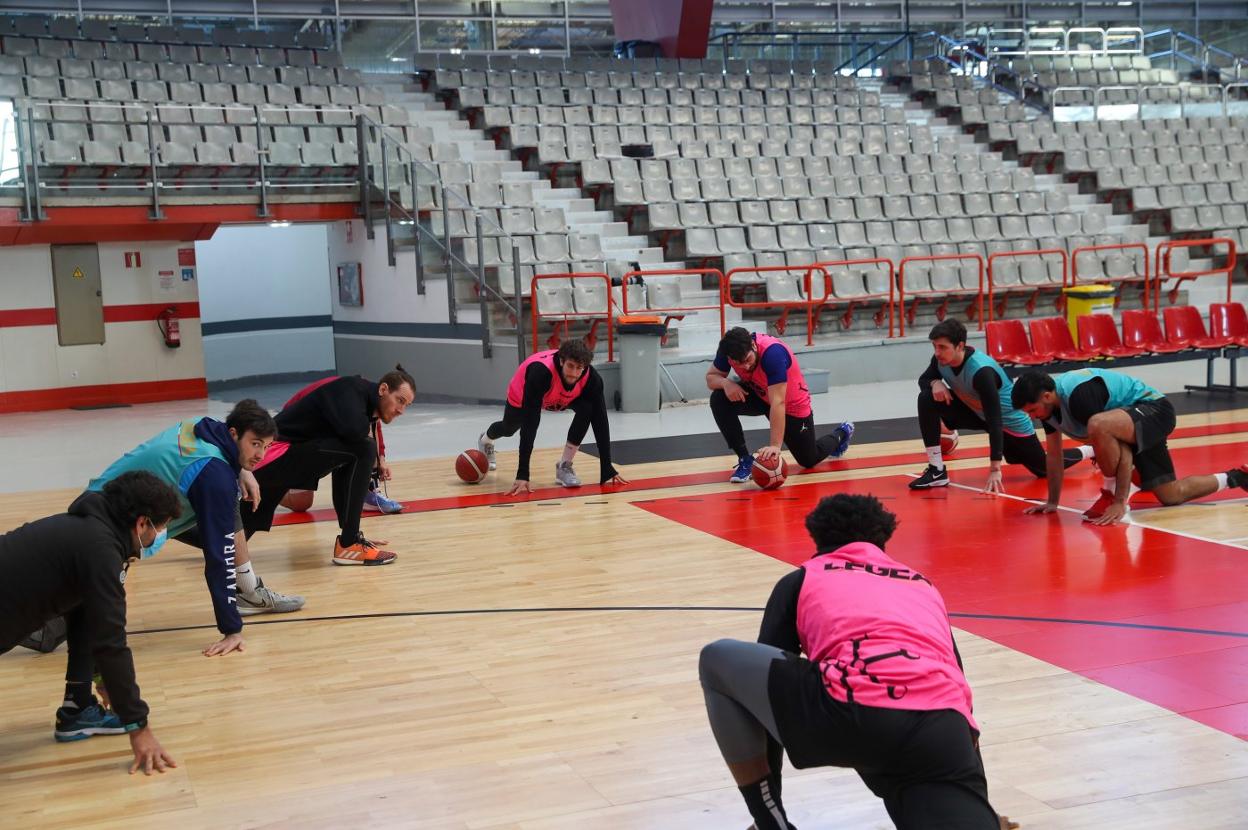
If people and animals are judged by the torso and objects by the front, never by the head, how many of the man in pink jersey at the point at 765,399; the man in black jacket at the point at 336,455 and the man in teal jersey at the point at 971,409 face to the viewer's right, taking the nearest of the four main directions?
1

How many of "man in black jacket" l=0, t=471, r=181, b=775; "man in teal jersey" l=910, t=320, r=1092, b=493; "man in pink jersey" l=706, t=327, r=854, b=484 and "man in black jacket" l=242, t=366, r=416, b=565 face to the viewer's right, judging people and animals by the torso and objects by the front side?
2

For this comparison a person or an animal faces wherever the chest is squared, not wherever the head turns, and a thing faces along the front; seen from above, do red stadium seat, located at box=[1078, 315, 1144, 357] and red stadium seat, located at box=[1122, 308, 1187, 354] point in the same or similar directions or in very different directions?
same or similar directions

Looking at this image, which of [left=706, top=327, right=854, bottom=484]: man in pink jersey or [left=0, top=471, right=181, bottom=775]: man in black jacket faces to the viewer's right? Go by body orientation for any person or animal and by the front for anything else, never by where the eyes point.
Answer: the man in black jacket

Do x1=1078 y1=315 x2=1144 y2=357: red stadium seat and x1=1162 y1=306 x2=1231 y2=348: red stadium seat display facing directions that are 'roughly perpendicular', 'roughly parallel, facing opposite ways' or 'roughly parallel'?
roughly parallel

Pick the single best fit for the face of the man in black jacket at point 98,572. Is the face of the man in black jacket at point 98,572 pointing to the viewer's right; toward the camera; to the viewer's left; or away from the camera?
to the viewer's right

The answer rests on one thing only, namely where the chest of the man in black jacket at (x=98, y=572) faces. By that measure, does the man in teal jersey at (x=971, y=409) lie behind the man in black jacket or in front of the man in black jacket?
in front

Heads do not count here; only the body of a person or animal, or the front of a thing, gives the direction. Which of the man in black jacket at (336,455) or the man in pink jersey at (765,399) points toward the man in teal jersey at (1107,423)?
the man in black jacket

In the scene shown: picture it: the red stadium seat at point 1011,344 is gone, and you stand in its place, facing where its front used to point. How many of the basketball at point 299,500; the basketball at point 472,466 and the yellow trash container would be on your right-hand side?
2

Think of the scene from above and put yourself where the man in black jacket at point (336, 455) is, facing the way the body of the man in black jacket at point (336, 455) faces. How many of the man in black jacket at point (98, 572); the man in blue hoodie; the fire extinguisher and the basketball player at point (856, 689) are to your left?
1

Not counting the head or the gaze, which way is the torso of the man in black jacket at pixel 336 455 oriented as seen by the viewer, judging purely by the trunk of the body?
to the viewer's right

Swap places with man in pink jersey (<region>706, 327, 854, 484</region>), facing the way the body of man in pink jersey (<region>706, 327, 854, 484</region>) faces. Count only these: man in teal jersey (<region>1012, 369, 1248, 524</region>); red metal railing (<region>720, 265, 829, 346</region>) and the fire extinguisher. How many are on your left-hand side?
1

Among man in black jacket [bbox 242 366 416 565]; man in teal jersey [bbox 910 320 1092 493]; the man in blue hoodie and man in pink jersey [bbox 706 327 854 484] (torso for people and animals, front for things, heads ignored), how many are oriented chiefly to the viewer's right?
2

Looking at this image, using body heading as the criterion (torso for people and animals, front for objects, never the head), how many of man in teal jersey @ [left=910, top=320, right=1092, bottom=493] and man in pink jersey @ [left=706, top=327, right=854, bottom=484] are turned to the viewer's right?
0

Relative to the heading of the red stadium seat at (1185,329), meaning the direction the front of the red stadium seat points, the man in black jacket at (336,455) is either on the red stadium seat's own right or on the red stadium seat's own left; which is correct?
on the red stadium seat's own right

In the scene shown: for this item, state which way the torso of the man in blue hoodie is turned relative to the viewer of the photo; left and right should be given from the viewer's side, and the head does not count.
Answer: facing to the right of the viewer

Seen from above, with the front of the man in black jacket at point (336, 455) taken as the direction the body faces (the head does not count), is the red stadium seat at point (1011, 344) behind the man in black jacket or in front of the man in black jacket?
in front

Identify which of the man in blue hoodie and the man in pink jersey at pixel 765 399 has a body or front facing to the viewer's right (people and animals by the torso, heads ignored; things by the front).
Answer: the man in blue hoodie

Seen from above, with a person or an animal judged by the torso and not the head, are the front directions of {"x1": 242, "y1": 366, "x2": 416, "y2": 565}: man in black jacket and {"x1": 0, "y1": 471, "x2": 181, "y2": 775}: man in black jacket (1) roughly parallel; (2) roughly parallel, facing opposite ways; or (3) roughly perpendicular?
roughly parallel
